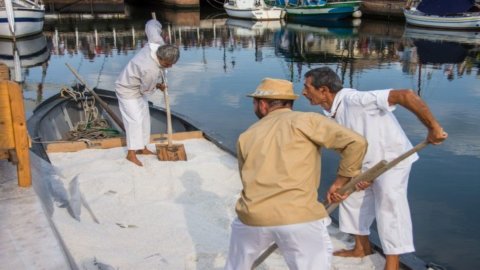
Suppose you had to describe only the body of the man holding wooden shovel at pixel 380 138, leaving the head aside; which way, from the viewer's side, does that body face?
to the viewer's left

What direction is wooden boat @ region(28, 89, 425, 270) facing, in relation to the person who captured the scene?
facing away from the viewer

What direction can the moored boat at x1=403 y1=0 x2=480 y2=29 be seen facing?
to the viewer's left

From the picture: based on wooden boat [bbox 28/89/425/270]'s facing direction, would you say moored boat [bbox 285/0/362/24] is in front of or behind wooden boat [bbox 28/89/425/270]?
in front

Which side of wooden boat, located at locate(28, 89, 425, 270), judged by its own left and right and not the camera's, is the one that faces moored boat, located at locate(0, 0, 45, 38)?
front

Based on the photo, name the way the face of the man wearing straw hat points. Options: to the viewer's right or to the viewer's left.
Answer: to the viewer's left
